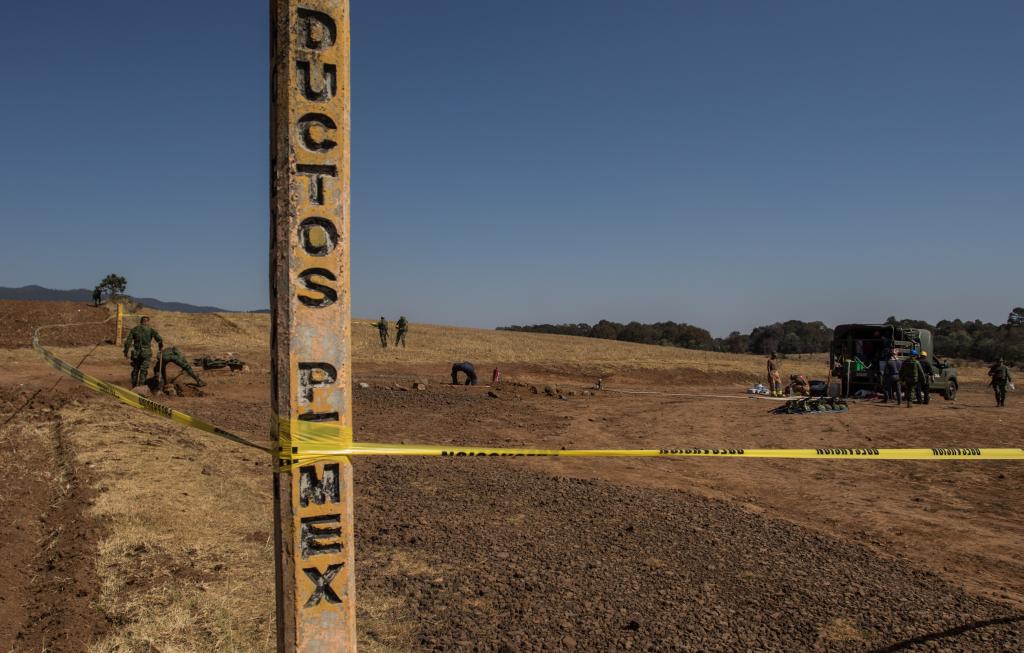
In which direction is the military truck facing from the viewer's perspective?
to the viewer's right

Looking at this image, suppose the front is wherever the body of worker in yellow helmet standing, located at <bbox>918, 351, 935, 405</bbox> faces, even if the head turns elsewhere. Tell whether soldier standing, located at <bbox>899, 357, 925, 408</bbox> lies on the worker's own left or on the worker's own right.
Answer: on the worker's own left

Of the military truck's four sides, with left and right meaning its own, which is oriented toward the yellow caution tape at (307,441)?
back

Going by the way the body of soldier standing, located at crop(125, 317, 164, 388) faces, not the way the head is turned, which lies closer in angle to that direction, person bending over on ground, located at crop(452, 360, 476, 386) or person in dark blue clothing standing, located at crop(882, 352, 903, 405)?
the person bending over on ground

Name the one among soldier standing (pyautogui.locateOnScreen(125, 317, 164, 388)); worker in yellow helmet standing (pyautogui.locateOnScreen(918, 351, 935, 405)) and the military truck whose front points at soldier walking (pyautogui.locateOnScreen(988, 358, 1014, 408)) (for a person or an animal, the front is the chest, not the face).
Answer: the military truck

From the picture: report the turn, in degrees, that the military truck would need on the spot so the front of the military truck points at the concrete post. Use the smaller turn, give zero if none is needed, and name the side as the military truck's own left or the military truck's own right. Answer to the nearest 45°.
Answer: approximately 90° to the military truck's own right

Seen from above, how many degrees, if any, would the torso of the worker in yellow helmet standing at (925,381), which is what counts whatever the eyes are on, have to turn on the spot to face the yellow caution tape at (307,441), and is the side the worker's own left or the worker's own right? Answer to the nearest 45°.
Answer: approximately 90° to the worker's own left

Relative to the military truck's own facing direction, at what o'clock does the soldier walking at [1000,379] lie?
The soldier walking is roughly at 12 o'clock from the military truck.
